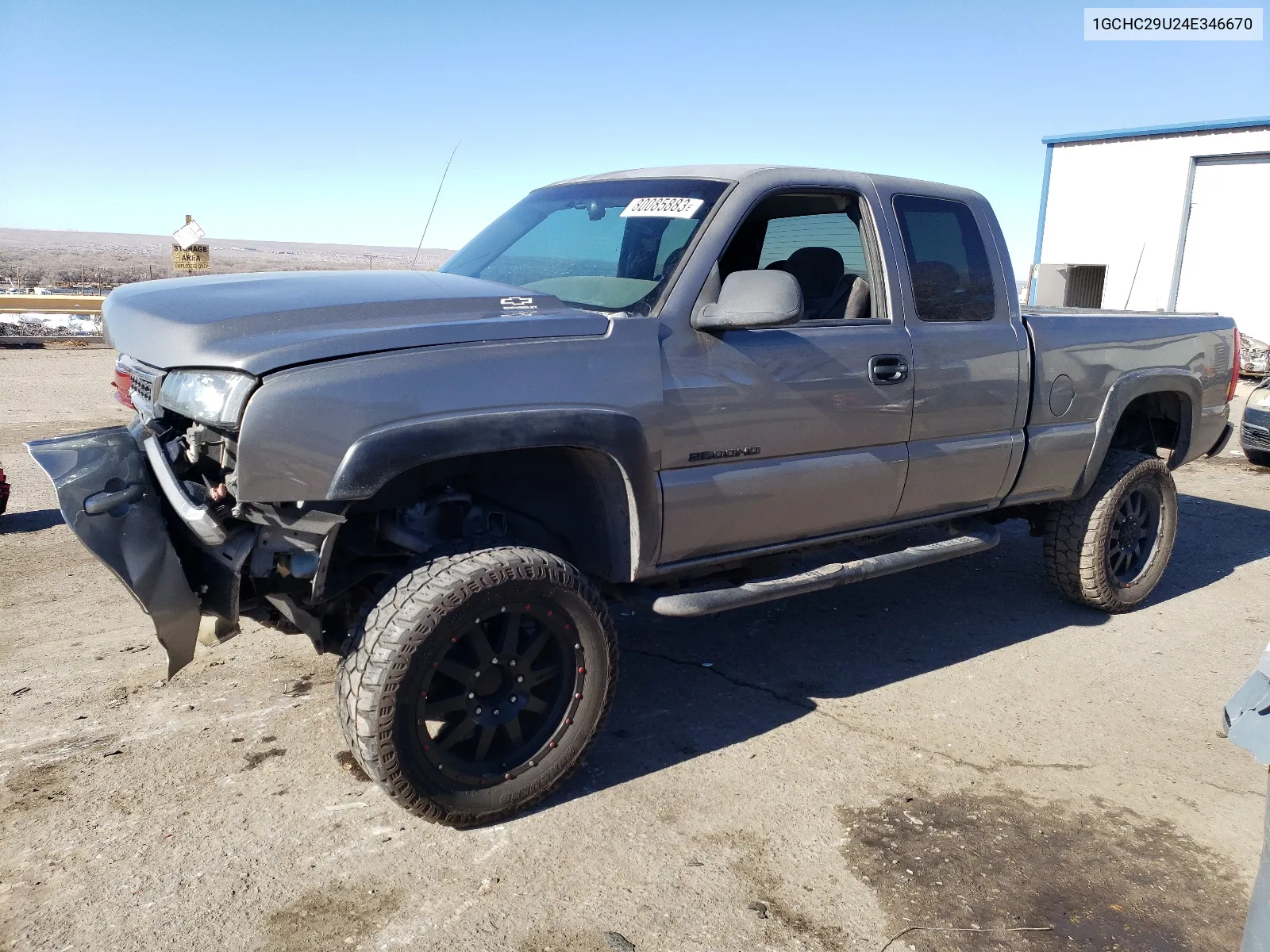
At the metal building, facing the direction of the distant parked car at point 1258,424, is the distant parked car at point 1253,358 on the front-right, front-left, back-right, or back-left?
front-left

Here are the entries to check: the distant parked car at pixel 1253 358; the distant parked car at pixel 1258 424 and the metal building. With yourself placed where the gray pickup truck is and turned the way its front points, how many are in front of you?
0

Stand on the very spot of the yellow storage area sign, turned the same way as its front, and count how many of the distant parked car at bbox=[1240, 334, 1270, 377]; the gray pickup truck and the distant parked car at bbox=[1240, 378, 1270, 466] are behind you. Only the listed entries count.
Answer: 0

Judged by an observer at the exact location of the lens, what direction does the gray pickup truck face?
facing the viewer and to the left of the viewer

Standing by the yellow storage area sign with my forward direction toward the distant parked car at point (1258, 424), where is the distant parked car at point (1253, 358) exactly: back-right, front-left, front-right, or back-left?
front-left

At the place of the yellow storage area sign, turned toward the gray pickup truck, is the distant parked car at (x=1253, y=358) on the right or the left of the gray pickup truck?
left

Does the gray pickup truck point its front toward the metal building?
no

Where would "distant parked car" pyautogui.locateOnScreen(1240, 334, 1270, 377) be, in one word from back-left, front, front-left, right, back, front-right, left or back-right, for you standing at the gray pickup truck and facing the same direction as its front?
back

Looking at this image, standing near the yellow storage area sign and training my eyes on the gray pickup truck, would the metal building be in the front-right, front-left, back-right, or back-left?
front-left

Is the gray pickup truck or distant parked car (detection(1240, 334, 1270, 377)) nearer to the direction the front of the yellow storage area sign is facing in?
the gray pickup truck

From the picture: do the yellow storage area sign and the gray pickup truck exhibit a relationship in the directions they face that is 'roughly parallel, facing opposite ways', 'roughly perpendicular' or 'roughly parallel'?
roughly perpendicular

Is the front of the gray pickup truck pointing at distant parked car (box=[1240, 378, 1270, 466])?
no

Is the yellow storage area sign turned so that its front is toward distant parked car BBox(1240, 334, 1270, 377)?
no

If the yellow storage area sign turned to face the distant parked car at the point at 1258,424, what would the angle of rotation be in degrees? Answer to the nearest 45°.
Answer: approximately 45° to its left

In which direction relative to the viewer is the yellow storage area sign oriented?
toward the camera

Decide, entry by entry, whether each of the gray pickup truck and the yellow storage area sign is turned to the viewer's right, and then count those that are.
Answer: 0

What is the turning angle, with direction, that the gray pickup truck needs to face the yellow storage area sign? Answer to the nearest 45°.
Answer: approximately 90° to its right
